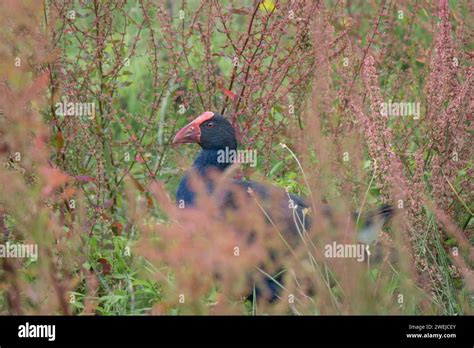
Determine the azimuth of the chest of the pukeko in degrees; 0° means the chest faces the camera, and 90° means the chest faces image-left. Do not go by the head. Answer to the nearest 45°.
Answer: approximately 90°
